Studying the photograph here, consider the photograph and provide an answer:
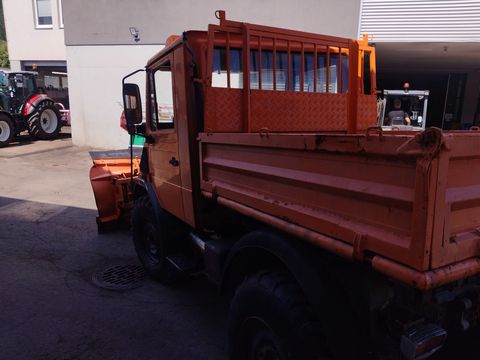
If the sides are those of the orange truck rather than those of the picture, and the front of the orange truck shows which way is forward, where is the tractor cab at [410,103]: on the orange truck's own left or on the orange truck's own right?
on the orange truck's own right

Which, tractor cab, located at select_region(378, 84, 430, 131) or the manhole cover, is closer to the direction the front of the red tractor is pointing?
the manhole cover

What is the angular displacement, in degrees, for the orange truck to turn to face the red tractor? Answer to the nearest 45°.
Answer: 0° — it already faces it

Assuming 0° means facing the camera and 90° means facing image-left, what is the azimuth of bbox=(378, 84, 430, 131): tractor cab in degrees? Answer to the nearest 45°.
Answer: approximately 180°

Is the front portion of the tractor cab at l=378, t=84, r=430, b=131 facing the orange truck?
no

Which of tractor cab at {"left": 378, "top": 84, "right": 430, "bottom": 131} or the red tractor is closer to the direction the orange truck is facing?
the red tractor

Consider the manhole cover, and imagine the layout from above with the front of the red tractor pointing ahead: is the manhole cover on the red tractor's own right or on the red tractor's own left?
on the red tractor's own left

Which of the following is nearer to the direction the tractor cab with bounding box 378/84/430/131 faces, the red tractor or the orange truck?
the red tractor

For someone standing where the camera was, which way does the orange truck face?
facing away from the viewer and to the left of the viewer
